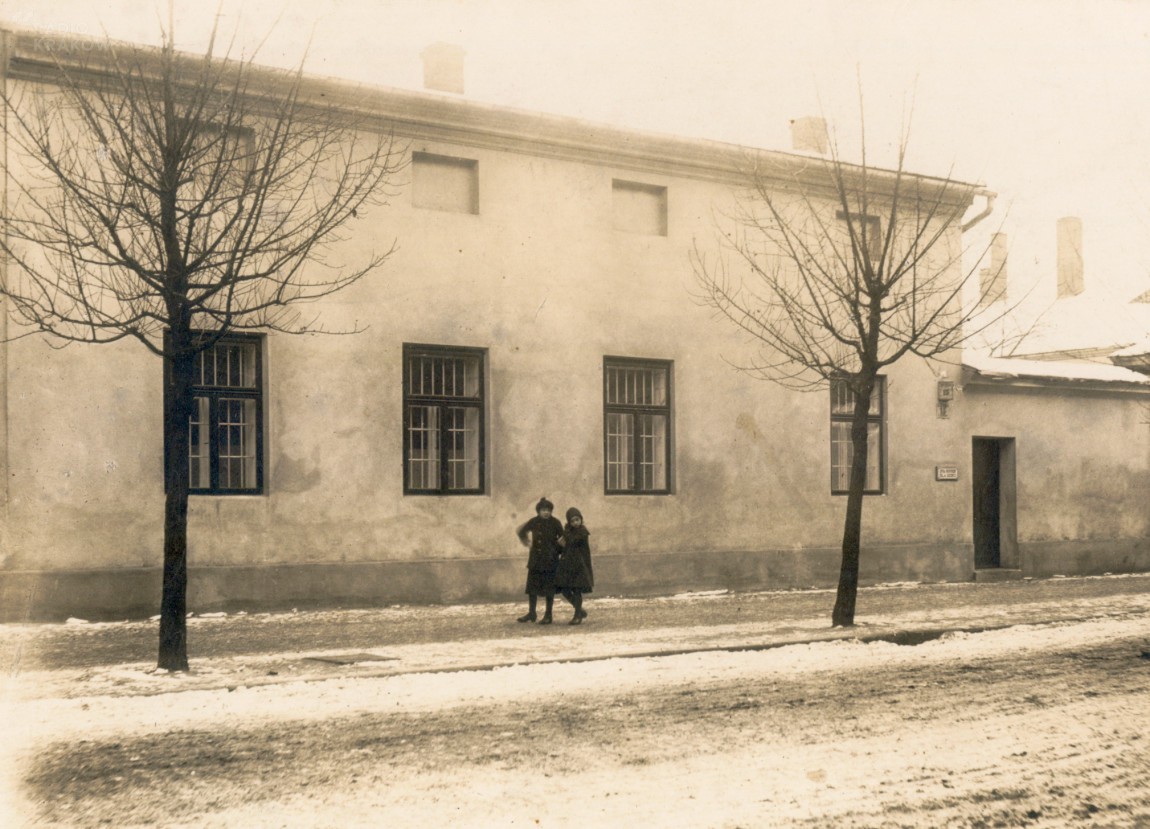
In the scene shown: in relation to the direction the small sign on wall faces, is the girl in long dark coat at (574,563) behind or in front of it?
in front

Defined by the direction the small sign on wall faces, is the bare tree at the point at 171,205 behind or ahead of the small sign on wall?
ahead

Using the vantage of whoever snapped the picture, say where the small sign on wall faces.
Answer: facing the viewer
